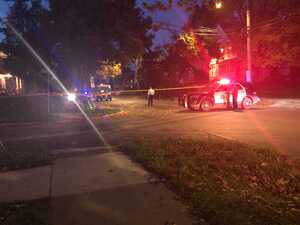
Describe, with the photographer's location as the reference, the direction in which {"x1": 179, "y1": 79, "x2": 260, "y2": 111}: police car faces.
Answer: facing the viewer and to the left of the viewer

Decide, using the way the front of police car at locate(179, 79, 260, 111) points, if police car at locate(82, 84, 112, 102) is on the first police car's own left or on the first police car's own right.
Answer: on the first police car's own right

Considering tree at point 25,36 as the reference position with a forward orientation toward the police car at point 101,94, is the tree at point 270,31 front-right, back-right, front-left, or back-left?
front-right

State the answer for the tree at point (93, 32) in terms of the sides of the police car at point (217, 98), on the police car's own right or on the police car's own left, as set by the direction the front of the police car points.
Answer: on the police car's own right

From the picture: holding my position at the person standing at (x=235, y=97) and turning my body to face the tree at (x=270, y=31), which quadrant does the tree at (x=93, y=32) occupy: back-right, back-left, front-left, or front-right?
front-left

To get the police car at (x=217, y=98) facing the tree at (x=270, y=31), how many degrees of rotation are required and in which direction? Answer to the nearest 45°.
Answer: approximately 135° to its right

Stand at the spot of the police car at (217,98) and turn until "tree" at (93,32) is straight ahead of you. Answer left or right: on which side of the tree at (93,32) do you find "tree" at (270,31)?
right
